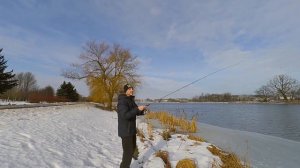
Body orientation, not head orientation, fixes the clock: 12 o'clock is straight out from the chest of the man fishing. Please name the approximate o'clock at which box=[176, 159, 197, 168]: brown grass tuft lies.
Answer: The brown grass tuft is roughly at 11 o'clock from the man fishing.

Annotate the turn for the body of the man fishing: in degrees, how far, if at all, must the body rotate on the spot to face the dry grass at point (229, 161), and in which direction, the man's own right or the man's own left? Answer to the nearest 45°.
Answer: approximately 45° to the man's own left

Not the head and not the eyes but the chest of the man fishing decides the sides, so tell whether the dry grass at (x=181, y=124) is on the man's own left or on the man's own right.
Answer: on the man's own left

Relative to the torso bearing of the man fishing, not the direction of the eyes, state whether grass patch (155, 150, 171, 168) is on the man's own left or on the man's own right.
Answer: on the man's own left

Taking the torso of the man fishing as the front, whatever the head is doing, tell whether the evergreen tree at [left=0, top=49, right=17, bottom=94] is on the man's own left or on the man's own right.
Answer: on the man's own left

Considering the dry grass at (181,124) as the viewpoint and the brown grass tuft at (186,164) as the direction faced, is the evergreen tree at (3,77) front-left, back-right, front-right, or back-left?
back-right

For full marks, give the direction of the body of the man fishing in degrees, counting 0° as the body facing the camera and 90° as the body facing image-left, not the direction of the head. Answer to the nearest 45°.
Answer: approximately 270°

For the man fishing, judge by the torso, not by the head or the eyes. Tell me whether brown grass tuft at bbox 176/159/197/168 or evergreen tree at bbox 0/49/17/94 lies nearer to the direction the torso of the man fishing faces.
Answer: the brown grass tuft

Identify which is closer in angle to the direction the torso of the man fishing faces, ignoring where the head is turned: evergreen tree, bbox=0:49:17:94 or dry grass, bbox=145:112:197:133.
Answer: the dry grass
